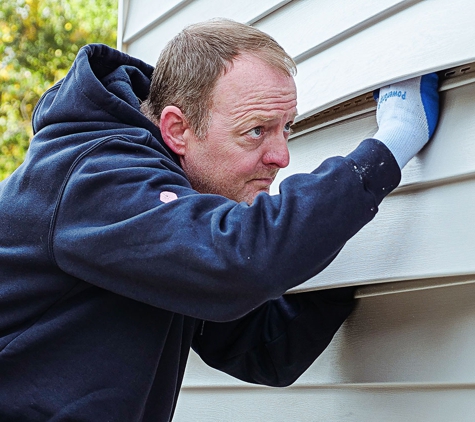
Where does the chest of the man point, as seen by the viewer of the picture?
to the viewer's right
